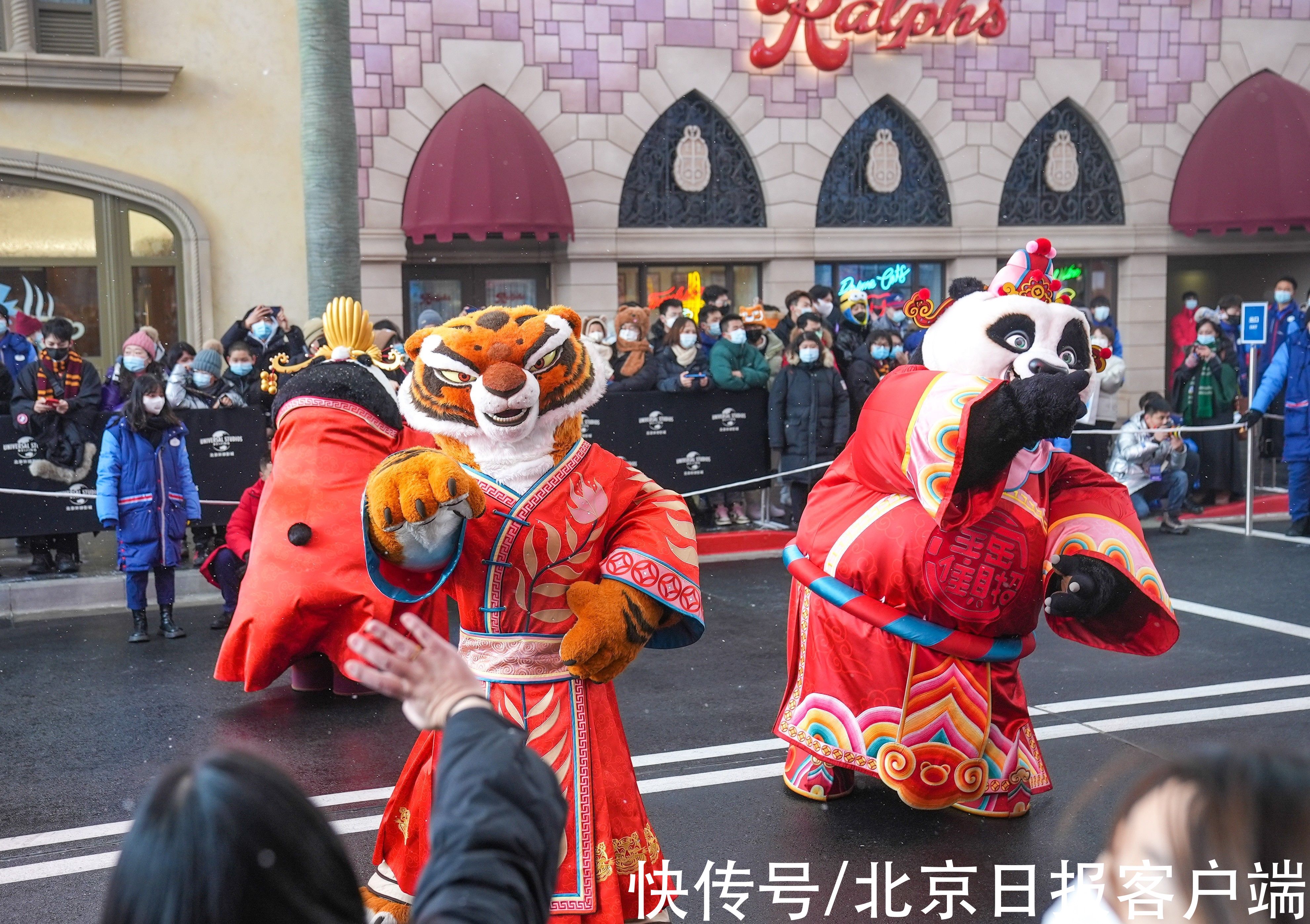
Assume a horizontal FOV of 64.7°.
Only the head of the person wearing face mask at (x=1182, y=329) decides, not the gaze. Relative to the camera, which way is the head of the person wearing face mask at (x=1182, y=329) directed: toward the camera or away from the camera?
toward the camera

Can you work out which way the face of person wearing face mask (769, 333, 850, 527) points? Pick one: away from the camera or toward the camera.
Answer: toward the camera

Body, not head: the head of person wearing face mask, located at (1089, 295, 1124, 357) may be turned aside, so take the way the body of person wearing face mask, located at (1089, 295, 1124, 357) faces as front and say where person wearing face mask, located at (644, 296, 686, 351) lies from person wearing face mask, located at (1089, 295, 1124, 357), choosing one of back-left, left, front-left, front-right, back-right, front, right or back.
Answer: front-right

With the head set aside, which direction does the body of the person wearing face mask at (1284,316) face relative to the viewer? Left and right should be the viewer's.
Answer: facing the viewer and to the left of the viewer

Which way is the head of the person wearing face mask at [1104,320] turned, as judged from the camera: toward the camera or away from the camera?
toward the camera

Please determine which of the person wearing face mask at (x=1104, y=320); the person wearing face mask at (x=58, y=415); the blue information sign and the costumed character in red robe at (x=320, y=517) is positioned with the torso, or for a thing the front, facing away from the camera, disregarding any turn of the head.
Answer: the costumed character in red robe

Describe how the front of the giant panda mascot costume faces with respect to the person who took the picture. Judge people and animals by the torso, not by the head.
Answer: facing the viewer and to the right of the viewer

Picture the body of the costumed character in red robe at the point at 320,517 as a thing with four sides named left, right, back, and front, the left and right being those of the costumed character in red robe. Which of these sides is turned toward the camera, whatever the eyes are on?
back

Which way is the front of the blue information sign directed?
toward the camera

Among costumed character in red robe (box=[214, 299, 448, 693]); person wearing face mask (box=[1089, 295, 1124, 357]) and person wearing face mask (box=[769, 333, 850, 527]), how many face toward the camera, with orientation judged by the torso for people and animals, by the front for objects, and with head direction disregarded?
2

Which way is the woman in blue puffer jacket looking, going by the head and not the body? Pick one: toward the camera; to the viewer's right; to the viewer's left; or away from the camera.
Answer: toward the camera

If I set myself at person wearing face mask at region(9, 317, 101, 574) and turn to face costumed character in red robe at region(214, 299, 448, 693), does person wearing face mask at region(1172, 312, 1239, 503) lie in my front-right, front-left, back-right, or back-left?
front-left

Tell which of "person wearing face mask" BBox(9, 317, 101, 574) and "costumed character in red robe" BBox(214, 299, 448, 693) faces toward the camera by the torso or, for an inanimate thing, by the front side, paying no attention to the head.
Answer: the person wearing face mask

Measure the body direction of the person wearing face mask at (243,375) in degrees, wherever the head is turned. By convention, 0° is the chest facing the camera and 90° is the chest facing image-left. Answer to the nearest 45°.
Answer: approximately 0°

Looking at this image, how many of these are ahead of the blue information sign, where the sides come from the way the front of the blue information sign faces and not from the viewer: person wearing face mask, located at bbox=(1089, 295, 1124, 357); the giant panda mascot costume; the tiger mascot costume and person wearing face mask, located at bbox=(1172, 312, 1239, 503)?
2

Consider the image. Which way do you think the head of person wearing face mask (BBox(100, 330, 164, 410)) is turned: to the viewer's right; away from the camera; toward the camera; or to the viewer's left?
toward the camera

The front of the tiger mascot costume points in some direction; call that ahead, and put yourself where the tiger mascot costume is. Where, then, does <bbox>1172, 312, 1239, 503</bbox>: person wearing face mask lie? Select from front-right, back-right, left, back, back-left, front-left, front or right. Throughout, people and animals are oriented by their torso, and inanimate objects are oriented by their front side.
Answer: back-left

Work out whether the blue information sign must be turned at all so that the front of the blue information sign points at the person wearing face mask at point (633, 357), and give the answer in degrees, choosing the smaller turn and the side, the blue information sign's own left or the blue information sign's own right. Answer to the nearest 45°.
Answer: approximately 45° to the blue information sign's own right

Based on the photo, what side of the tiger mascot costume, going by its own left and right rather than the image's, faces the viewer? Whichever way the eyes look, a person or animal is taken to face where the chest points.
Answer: front

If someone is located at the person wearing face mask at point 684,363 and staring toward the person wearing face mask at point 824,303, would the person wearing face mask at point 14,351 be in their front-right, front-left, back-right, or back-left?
back-left
